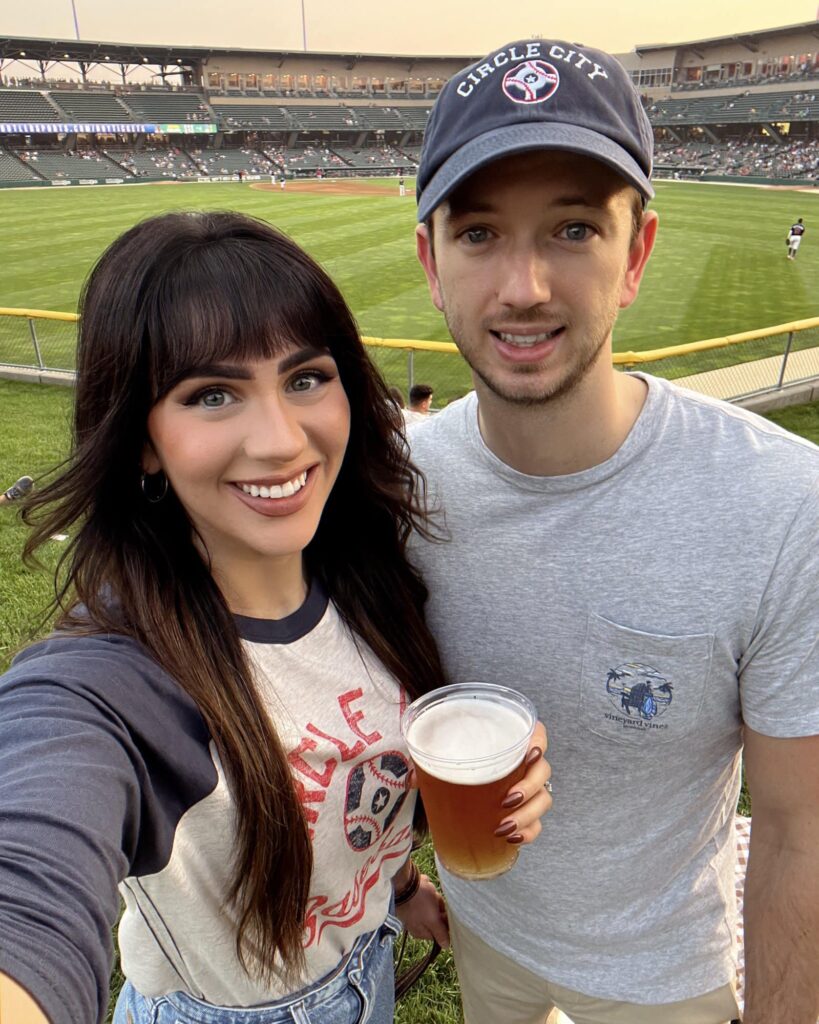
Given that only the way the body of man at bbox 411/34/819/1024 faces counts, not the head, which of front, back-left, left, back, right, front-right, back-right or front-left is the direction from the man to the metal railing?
back

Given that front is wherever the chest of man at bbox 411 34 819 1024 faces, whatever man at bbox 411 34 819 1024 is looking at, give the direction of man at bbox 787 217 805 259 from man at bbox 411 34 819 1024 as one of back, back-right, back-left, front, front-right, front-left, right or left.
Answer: back

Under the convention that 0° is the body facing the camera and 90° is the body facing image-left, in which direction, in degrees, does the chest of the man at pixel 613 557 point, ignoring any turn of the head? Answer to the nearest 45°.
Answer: approximately 0°

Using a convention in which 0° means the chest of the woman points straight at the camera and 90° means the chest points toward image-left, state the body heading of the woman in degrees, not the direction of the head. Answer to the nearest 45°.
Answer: approximately 315°

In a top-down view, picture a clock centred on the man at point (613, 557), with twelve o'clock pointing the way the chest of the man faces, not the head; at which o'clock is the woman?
The woman is roughly at 2 o'clock from the man.
